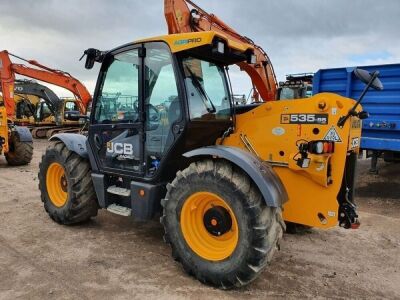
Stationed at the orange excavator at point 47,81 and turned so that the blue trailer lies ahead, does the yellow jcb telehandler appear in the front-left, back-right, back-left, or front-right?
front-right

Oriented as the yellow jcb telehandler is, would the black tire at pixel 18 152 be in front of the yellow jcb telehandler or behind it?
in front

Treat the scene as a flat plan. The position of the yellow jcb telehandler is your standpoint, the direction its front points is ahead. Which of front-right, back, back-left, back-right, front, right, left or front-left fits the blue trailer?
right

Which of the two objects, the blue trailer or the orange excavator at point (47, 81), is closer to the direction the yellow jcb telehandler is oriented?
the orange excavator

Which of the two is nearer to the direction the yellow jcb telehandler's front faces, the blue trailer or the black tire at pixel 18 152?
the black tire

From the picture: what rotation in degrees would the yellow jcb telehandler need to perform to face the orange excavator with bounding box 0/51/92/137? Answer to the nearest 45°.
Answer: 0° — it already faces it

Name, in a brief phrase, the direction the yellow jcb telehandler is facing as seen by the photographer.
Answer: facing away from the viewer and to the left of the viewer

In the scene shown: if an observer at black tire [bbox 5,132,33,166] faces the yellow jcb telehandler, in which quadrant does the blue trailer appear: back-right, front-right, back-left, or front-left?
front-left
